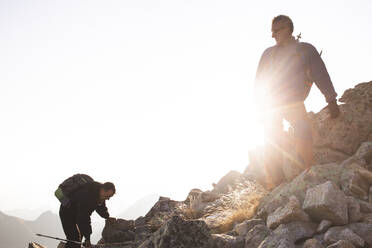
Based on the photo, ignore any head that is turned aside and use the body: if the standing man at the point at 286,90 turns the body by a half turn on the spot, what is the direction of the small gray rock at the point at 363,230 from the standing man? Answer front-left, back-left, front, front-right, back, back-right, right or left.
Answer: back-right

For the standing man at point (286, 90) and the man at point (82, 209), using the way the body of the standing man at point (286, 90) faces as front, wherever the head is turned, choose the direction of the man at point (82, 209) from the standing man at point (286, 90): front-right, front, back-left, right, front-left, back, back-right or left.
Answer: front-right

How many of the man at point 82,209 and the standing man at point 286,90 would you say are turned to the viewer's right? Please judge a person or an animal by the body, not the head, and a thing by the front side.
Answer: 1

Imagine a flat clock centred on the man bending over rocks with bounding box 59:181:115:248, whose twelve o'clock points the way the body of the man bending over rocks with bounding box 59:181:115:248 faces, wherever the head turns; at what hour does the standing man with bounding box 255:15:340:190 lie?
the standing man with bounding box 255:15:340:190 is roughly at 1 o'clock from the man bending over rocks with bounding box 59:181:115:248.

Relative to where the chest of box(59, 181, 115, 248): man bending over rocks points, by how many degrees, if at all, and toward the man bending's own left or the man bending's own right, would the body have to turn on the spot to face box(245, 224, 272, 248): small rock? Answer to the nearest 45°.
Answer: approximately 45° to the man bending's own right

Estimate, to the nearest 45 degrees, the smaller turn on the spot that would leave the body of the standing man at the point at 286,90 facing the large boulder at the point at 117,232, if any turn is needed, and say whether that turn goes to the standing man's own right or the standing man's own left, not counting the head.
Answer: approximately 45° to the standing man's own right

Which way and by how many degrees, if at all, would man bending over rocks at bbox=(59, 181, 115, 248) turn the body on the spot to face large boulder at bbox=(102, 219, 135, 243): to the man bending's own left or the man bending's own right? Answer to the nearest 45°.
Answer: approximately 45° to the man bending's own left

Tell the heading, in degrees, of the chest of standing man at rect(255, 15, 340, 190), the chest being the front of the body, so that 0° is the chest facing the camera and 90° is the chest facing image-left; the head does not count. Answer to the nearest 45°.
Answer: approximately 45°

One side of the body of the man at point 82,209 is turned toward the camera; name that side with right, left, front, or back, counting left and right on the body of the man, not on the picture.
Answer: right
